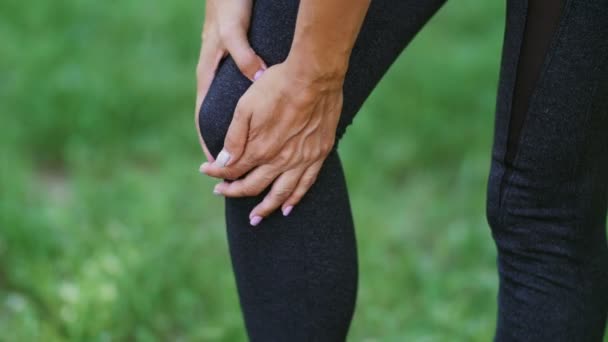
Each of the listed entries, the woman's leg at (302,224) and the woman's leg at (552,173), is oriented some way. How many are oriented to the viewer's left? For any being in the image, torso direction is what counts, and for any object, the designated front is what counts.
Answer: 2

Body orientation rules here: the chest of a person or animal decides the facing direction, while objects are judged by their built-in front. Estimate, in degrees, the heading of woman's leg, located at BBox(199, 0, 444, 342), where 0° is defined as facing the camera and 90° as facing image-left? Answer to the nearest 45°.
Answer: approximately 90°

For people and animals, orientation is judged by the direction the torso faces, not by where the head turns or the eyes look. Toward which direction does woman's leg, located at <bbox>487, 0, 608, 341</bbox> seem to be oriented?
to the viewer's left
